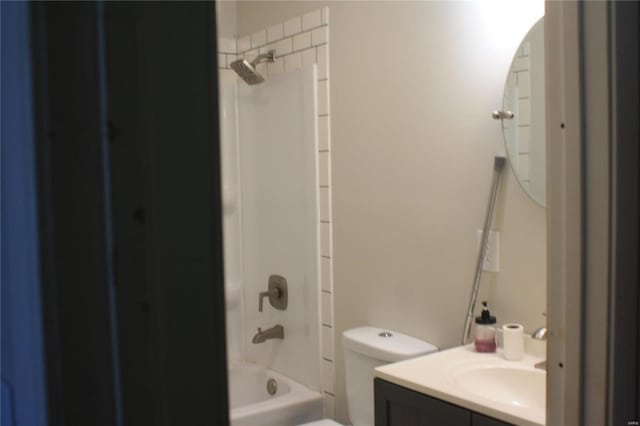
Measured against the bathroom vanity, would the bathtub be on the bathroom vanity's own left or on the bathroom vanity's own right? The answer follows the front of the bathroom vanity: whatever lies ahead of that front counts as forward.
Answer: on the bathroom vanity's own right

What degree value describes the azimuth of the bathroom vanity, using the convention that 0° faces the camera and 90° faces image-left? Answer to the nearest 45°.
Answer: approximately 45°
